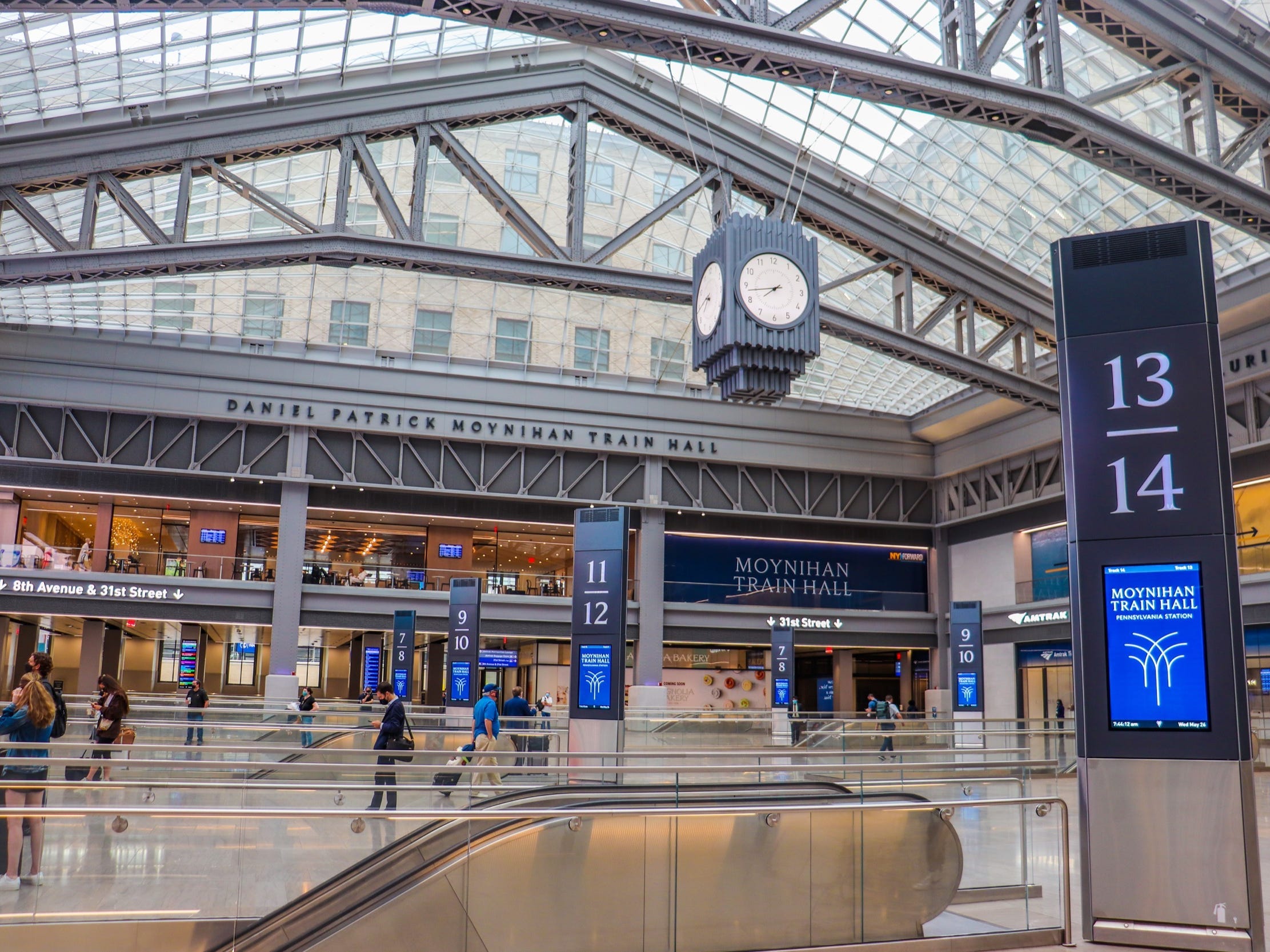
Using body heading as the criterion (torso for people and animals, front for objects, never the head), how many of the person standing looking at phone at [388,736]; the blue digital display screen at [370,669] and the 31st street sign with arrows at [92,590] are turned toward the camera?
2

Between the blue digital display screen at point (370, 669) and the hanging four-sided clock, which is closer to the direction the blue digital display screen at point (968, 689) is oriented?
the hanging four-sided clock

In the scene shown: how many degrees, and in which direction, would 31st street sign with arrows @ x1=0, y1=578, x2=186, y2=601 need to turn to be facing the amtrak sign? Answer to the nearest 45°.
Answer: approximately 90° to its left

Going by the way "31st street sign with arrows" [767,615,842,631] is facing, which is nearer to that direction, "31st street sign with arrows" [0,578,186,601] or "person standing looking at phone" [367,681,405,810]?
the person standing looking at phone

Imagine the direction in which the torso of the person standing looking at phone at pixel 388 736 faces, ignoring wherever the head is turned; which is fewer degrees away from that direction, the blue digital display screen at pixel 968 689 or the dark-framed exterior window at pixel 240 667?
the dark-framed exterior window

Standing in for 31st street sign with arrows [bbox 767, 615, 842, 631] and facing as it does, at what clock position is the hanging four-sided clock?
The hanging four-sided clock is roughly at 12 o'clock from the 31st street sign with arrows.

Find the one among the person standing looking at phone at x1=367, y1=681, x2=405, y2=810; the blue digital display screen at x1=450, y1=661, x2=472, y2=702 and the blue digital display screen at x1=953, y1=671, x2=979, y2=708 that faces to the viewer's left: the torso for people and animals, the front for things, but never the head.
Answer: the person standing looking at phone

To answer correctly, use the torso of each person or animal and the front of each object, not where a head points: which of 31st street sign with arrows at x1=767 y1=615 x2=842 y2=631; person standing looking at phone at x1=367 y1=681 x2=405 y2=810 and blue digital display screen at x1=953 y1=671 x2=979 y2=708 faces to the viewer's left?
the person standing looking at phone

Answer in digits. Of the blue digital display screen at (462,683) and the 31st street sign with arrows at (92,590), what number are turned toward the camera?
2

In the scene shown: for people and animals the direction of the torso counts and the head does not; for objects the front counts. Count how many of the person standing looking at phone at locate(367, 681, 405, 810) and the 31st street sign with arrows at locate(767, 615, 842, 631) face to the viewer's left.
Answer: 1

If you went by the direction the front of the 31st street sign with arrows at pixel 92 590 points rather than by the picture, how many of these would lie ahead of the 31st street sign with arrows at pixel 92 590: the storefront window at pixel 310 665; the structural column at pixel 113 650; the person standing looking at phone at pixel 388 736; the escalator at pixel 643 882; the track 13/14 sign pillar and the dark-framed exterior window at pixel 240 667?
3
